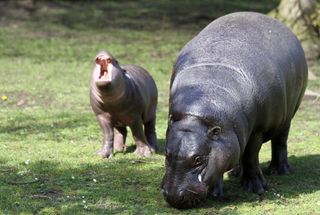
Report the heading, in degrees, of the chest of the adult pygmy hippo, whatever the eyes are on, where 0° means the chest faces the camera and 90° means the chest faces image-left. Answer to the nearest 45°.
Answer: approximately 45°

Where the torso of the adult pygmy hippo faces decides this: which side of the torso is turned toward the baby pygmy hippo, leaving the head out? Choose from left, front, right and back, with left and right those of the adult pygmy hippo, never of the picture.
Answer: right

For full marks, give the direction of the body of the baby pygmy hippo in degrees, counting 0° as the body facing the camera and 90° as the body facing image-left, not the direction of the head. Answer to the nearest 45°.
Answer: approximately 45°

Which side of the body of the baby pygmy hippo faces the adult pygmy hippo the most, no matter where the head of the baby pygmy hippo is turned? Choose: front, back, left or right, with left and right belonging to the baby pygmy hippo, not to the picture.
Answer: left
